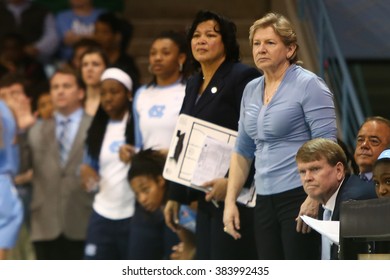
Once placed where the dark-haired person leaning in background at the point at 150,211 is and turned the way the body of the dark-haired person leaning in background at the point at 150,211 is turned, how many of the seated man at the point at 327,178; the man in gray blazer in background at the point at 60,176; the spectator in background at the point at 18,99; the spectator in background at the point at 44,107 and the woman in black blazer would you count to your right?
3

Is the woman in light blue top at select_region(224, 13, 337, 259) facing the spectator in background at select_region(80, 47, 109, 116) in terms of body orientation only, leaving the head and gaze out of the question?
no

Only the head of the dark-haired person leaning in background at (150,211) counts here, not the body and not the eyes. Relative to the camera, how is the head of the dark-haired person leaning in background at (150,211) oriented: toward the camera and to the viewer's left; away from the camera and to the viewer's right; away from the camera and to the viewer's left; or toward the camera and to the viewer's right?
toward the camera and to the viewer's left

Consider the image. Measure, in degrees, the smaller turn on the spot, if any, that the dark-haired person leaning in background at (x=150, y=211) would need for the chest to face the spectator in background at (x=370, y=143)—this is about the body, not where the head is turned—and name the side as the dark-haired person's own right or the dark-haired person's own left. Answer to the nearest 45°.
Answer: approximately 90° to the dark-haired person's own left

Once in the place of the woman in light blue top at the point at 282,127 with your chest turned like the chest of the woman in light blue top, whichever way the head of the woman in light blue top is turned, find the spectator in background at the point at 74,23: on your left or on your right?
on your right

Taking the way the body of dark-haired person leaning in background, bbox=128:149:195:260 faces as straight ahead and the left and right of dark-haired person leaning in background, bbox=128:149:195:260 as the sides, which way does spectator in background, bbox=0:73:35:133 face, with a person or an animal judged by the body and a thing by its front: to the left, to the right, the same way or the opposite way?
the same way

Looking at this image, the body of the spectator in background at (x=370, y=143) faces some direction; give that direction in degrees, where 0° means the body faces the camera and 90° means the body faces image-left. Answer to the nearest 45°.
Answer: approximately 45°

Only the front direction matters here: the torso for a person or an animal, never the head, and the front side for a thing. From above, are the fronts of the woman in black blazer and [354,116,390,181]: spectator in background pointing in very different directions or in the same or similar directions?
same or similar directions

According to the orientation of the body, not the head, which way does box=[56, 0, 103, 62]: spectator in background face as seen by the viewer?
toward the camera

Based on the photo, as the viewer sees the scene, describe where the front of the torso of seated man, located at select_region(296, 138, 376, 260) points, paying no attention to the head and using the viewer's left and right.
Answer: facing the viewer and to the left of the viewer

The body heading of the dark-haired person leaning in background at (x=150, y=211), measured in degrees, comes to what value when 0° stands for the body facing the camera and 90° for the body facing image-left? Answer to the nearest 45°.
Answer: approximately 45°

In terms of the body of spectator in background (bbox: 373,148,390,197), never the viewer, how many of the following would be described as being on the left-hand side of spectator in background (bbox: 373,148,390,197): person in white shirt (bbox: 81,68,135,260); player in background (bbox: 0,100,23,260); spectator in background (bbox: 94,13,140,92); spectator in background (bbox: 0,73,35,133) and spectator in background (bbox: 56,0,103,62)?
0

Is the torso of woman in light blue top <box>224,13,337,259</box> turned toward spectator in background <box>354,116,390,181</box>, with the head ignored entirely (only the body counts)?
no
